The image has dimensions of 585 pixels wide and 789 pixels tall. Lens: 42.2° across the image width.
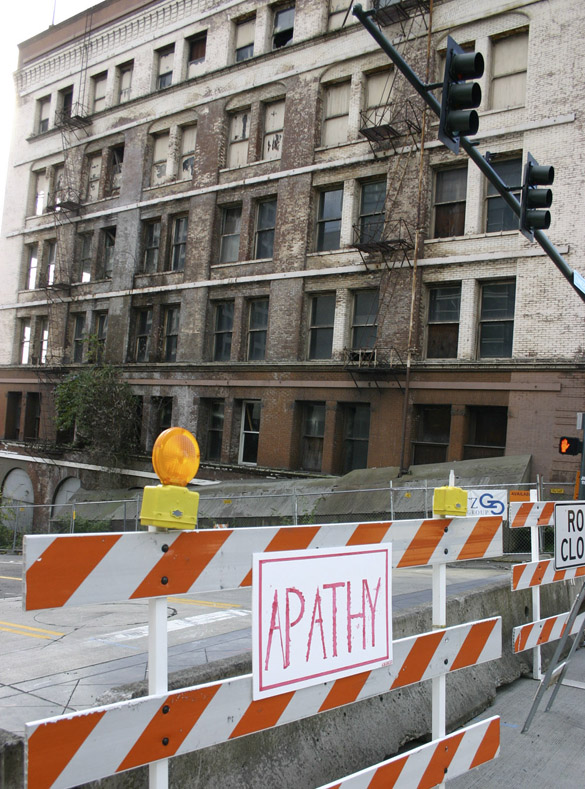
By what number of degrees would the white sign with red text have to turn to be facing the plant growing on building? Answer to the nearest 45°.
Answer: approximately 135° to its left

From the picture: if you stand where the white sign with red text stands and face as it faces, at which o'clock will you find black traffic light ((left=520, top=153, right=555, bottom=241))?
The black traffic light is roughly at 8 o'clock from the white sign with red text.

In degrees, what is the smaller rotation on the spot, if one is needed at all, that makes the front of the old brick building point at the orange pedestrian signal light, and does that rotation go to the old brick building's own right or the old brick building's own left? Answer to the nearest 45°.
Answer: approximately 90° to the old brick building's own left

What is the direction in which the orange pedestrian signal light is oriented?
toward the camera

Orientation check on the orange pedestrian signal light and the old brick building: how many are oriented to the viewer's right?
0

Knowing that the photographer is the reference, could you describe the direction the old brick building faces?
facing the viewer and to the left of the viewer

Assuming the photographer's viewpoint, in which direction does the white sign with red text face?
facing the viewer and to the right of the viewer

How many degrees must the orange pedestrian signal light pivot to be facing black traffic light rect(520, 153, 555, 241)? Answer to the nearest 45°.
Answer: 0° — it already faces it

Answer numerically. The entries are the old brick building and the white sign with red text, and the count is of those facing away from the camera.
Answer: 0
